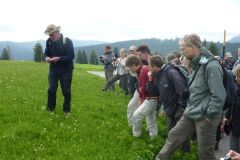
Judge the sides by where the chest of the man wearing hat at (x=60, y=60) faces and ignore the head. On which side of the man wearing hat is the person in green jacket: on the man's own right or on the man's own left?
on the man's own left

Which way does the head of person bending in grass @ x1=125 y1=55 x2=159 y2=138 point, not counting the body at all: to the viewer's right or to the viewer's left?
to the viewer's left

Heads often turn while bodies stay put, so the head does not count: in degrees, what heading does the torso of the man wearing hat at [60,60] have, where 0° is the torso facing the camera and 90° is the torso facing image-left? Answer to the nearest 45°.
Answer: approximately 45°

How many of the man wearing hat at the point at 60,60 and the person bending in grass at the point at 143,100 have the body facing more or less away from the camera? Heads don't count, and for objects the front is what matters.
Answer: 0

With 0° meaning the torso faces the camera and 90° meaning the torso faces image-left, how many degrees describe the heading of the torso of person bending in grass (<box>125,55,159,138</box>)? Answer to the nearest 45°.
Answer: approximately 90°

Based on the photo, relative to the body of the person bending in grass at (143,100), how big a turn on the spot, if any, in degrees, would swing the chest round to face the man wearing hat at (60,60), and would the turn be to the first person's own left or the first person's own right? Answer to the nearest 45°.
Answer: approximately 45° to the first person's own right

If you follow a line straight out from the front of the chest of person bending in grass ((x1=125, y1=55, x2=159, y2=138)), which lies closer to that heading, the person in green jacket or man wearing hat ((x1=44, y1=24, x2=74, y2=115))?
the man wearing hat

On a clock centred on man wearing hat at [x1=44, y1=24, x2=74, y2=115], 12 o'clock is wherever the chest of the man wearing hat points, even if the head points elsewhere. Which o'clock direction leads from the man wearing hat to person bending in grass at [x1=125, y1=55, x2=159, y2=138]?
The person bending in grass is roughly at 9 o'clock from the man wearing hat.
